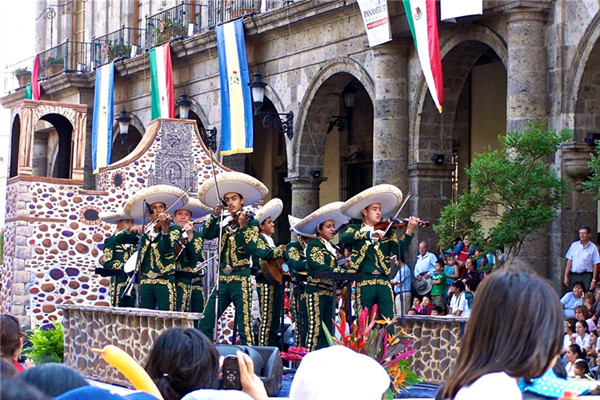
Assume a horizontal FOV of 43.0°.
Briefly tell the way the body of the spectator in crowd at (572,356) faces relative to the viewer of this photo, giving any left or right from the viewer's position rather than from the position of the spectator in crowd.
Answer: facing to the left of the viewer

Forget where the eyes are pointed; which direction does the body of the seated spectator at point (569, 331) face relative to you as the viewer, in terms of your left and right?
facing to the left of the viewer

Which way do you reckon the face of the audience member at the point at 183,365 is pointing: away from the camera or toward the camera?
away from the camera

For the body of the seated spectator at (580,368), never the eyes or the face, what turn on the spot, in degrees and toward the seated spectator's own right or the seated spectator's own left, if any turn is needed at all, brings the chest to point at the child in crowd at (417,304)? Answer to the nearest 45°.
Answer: approximately 45° to the seated spectator's own right

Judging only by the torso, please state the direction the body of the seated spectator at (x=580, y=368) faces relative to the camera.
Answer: to the viewer's left

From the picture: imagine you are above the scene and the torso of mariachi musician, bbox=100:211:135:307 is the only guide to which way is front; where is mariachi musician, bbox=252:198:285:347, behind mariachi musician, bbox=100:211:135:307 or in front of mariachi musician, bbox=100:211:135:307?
in front

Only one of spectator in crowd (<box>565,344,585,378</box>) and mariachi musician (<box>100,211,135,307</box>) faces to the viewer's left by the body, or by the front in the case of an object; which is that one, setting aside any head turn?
the spectator in crowd

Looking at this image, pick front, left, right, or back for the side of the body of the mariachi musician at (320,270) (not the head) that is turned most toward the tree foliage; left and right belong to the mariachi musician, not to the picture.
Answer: left
